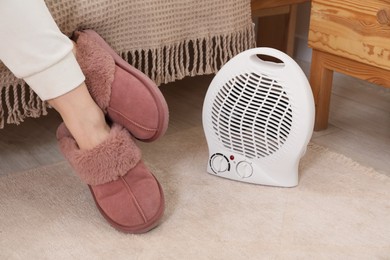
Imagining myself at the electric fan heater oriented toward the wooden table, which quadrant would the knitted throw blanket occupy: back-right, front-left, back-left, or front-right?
back-left

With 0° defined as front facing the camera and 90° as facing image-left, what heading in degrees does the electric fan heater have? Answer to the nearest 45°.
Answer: approximately 45°

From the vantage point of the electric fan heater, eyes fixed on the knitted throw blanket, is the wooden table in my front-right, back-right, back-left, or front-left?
back-right
